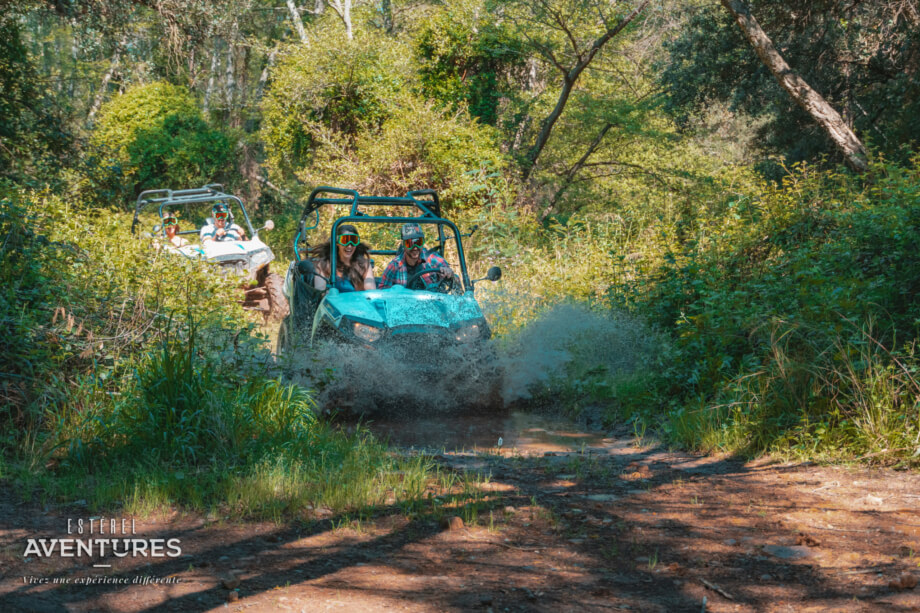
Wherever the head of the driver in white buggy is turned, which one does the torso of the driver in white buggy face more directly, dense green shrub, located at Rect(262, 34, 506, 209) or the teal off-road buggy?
the teal off-road buggy

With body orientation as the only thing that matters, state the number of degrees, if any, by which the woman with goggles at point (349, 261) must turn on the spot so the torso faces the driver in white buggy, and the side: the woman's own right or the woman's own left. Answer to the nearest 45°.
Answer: approximately 180°

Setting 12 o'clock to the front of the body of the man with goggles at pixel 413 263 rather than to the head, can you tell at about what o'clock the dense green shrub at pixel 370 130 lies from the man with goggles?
The dense green shrub is roughly at 6 o'clock from the man with goggles.

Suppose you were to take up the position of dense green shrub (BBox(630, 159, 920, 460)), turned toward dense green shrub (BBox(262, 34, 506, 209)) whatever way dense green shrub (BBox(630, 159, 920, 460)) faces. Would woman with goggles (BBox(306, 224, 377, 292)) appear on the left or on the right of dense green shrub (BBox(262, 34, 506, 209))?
left

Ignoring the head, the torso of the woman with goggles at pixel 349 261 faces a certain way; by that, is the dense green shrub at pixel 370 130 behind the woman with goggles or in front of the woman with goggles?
behind

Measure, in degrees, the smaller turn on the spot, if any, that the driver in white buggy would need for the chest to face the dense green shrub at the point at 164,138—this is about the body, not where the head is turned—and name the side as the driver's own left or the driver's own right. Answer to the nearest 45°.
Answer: approximately 180°

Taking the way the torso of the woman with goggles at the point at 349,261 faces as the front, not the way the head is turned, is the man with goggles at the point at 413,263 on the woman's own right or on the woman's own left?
on the woman's own left

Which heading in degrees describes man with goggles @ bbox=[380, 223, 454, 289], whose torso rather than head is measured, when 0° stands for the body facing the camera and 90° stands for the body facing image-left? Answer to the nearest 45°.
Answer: approximately 0°
